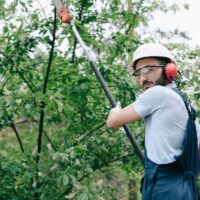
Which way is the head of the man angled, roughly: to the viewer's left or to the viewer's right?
to the viewer's left

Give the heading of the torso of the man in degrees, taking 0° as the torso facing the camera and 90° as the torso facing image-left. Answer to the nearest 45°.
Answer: approximately 90°
